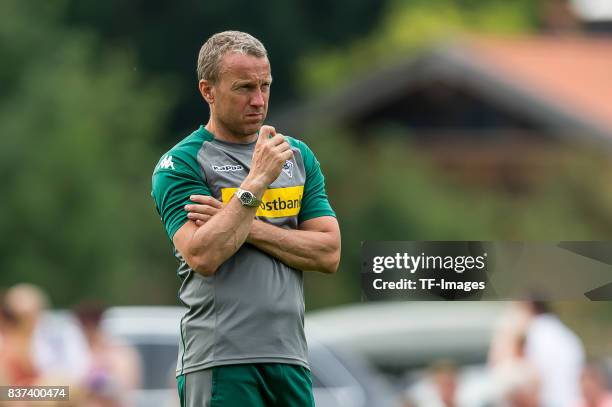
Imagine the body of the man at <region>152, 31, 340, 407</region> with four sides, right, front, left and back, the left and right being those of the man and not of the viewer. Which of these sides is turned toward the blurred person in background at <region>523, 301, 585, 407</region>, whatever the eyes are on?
back

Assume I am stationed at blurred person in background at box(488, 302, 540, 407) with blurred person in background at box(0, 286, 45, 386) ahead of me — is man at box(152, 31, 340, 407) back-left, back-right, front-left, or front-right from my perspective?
front-left

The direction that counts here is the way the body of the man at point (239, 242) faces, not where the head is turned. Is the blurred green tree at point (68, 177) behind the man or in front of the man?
behind

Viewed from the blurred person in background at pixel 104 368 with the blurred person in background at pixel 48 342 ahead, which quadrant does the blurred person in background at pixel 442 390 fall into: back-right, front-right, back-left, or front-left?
back-left

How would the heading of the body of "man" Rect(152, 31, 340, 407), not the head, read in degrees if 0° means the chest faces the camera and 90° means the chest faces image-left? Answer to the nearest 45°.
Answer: approximately 315°

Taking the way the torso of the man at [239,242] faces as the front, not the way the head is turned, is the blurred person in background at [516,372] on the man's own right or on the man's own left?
on the man's own left

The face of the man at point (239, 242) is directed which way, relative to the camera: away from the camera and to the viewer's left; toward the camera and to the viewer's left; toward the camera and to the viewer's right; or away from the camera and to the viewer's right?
toward the camera and to the viewer's right

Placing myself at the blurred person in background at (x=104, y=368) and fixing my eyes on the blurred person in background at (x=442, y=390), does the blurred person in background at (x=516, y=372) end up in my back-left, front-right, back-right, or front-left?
front-right
